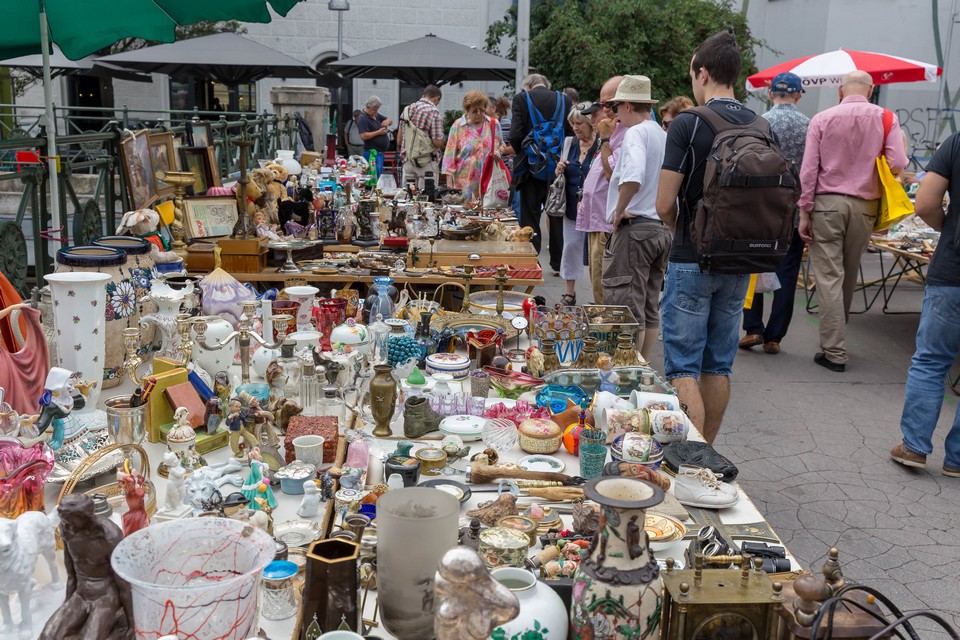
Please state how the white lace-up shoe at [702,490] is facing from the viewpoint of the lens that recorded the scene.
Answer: facing to the right of the viewer

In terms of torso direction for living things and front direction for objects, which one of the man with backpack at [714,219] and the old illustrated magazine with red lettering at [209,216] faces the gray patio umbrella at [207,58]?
the man with backpack

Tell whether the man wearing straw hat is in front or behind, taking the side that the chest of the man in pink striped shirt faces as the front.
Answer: behind

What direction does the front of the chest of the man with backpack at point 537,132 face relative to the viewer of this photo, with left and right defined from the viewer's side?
facing away from the viewer

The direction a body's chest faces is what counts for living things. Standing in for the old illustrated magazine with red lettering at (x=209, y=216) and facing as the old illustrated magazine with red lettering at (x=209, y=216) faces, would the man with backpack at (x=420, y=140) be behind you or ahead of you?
behind

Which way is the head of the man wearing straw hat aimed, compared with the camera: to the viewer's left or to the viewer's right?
to the viewer's left

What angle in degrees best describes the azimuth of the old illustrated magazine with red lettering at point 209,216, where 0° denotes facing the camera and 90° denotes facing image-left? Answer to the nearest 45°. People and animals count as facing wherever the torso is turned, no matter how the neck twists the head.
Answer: approximately 0°

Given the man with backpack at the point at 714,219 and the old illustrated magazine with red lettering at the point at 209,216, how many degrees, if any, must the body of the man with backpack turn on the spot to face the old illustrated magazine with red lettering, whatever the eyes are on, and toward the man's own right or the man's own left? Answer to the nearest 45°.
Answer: approximately 45° to the man's own left

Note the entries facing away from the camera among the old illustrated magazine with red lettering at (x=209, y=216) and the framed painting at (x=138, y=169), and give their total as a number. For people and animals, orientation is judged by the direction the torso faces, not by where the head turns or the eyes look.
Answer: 0

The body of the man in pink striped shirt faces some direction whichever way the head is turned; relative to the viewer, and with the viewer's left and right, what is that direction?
facing away from the viewer

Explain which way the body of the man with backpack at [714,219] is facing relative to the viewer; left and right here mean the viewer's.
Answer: facing away from the viewer and to the left of the viewer

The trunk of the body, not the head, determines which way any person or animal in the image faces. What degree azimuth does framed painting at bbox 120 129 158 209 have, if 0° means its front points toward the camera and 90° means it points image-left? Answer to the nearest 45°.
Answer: approximately 315°

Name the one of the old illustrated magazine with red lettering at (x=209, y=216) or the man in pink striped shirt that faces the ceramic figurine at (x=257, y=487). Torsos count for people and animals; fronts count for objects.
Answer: the old illustrated magazine with red lettering

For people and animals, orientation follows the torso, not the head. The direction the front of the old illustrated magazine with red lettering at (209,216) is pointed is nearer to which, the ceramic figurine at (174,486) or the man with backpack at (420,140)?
the ceramic figurine

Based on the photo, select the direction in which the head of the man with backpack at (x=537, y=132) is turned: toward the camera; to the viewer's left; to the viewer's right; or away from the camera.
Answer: away from the camera
